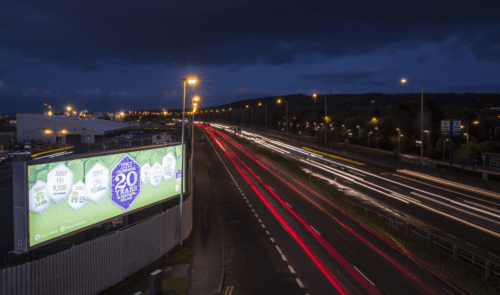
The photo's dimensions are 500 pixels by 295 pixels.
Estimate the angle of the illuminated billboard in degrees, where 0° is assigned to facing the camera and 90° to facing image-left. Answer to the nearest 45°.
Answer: approximately 315°

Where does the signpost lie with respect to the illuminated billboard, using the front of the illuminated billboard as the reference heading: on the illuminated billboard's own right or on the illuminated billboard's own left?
on the illuminated billboard's own left

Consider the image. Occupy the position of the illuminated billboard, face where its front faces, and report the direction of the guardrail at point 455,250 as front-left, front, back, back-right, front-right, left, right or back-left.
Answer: front-left
